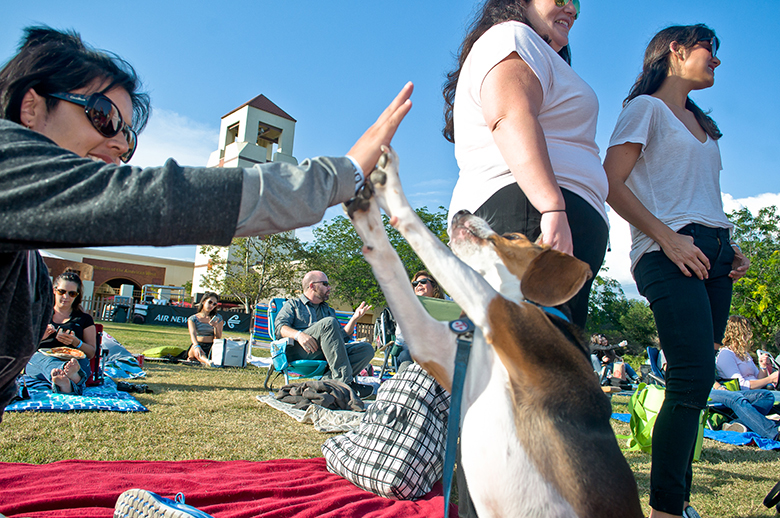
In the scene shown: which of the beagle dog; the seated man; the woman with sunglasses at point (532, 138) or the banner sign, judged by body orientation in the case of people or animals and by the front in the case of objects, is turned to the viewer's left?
the beagle dog

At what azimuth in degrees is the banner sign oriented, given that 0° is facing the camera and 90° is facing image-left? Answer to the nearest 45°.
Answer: approximately 0°

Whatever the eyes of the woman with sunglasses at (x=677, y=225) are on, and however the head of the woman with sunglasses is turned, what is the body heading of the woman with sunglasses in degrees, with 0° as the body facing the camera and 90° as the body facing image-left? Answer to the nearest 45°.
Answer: approximately 315°

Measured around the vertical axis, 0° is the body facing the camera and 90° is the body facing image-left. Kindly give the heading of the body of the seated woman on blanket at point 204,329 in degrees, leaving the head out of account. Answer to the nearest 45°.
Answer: approximately 0°

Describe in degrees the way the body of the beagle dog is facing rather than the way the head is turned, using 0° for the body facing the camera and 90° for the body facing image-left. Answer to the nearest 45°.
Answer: approximately 90°

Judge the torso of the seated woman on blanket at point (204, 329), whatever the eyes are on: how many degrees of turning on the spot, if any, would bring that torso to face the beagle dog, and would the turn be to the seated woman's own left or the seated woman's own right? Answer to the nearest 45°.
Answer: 0° — they already face it

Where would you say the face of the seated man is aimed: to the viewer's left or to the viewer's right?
to the viewer's right
